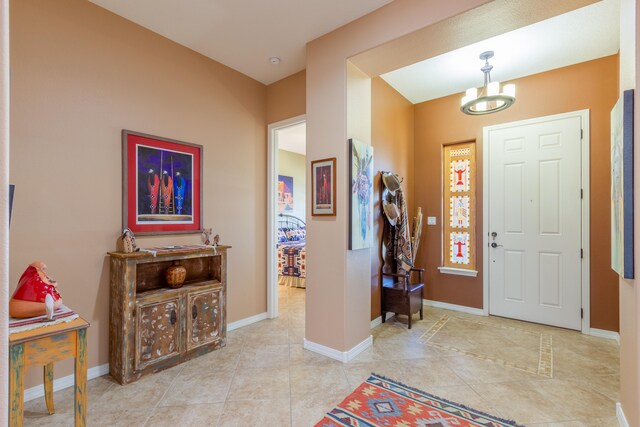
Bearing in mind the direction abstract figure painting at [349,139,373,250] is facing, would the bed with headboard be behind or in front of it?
behind

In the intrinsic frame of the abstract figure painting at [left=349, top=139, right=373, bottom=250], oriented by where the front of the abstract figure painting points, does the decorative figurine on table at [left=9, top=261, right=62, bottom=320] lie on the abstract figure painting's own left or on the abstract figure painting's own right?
on the abstract figure painting's own right

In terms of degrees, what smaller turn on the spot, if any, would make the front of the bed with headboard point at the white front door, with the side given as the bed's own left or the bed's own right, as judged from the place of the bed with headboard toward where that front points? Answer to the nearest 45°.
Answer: approximately 45° to the bed's own left

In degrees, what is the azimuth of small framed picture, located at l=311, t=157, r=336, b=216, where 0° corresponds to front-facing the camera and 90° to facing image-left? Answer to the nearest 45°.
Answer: approximately 45°

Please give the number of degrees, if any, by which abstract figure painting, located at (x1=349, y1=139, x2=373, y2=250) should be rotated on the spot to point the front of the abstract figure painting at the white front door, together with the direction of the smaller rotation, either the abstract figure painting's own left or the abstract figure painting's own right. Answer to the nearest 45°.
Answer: approximately 90° to the abstract figure painting's own left

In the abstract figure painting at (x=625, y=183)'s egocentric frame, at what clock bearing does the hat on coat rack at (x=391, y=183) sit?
The hat on coat rack is roughly at 1 o'clock from the abstract figure painting.

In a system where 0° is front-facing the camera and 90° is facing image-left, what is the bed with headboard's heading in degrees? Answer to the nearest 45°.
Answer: approximately 0°

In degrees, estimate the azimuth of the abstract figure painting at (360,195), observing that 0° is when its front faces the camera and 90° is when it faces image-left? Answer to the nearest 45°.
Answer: approximately 315°

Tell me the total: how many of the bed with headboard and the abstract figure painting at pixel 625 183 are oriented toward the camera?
1

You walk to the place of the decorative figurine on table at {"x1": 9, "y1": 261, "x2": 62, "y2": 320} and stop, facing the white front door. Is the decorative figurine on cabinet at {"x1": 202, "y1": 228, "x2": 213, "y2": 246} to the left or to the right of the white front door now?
left

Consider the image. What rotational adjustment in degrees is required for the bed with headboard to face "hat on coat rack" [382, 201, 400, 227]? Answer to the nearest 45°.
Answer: approximately 45° to its left
